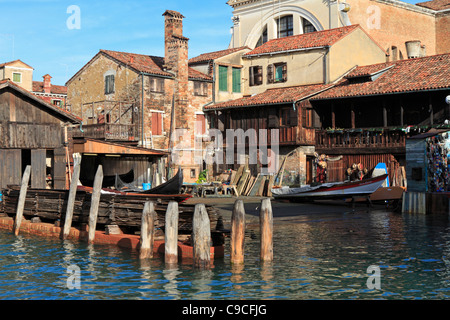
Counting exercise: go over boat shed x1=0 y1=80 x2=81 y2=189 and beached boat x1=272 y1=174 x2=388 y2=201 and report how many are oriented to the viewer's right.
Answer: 1

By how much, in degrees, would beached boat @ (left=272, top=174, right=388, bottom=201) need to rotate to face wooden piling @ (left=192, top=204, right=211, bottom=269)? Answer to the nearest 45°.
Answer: approximately 90° to its right

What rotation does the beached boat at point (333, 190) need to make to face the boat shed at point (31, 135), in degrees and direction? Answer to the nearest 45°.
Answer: approximately 180°

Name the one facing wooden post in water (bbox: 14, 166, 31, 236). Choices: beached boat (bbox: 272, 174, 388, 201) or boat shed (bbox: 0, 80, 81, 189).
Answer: the boat shed

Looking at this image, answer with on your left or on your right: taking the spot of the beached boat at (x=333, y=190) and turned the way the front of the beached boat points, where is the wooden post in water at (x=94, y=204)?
on your right

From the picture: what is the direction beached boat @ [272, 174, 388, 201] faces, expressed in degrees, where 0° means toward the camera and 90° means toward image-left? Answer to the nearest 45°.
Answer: approximately 270°

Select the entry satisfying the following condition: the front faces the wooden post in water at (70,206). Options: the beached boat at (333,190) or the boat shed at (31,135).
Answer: the boat shed

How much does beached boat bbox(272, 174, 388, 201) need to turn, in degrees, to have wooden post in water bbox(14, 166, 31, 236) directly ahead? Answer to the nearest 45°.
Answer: approximately 135° to its right
